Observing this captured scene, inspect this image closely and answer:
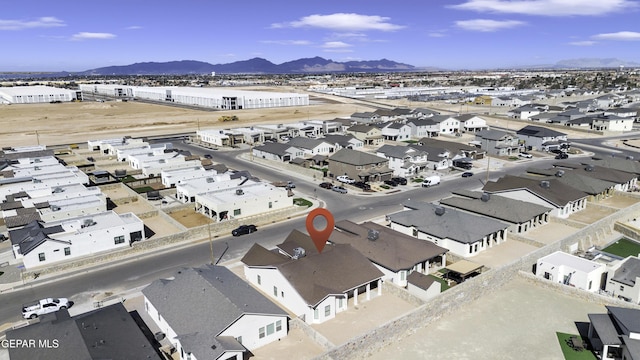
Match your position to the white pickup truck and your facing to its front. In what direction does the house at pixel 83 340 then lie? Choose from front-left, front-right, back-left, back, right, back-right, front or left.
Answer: back-right

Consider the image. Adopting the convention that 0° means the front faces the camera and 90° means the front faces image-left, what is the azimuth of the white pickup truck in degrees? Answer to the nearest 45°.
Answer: approximately 225°

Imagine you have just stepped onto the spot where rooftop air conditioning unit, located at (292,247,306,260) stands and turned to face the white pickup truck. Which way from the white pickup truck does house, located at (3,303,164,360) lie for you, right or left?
left

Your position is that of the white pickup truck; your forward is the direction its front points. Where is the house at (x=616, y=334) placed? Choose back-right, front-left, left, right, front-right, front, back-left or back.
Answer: right

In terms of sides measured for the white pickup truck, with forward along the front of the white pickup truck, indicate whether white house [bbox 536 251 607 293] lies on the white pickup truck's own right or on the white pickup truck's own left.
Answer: on the white pickup truck's own right

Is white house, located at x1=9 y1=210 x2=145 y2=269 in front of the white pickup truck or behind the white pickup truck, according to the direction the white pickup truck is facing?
in front

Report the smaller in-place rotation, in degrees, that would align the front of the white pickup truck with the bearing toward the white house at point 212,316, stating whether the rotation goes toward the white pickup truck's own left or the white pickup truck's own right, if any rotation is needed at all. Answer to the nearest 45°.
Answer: approximately 90° to the white pickup truck's own right

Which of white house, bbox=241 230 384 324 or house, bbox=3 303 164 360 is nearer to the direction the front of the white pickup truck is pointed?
the white house
